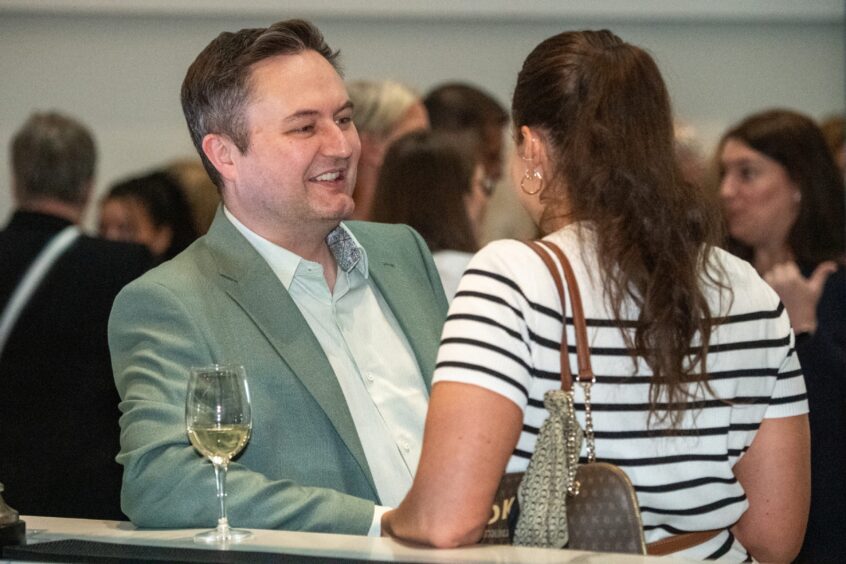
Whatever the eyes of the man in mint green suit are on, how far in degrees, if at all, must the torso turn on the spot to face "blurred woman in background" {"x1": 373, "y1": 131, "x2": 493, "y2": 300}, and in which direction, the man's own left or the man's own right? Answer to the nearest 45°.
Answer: approximately 135° to the man's own left

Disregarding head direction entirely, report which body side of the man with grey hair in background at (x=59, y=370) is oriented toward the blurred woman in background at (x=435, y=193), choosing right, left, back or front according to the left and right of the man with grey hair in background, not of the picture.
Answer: right

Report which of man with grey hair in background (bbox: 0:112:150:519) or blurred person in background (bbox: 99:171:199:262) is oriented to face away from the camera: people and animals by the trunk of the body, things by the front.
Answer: the man with grey hair in background

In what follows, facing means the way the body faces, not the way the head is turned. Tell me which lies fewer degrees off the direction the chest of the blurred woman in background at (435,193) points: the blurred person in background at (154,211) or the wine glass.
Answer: the blurred person in background

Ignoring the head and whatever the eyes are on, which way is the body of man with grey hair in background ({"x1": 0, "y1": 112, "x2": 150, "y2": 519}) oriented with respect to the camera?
away from the camera

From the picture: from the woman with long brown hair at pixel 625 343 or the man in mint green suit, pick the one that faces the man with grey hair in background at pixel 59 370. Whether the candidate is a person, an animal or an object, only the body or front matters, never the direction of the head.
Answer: the woman with long brown hair

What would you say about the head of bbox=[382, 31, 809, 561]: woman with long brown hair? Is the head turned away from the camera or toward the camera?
away from the camera

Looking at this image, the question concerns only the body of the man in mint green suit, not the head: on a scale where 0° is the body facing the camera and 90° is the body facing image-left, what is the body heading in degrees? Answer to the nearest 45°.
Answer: approximately 315°

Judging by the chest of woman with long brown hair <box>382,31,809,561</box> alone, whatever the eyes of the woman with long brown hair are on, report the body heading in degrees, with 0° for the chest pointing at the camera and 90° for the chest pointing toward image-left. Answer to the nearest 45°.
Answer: approximately 135°

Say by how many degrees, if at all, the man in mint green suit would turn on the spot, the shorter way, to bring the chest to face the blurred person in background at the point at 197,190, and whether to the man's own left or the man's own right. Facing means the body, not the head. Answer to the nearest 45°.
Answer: approximately 135° to the man's own left

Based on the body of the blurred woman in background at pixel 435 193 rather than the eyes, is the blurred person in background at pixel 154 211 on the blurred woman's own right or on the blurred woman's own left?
on the blurred woman's own left

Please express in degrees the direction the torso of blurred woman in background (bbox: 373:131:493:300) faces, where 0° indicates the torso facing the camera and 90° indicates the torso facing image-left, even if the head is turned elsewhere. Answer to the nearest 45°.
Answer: approximately 225°

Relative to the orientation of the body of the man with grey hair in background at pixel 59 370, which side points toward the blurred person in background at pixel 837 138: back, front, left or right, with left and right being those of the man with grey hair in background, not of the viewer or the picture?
right

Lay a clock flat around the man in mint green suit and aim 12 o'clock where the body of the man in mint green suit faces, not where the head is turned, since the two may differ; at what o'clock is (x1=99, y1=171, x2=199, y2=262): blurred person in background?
The blurred person in background is roughly at 7 o'clock from the man in mint green suit.

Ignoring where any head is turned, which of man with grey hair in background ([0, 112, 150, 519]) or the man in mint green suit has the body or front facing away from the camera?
the man with grey hair in background
